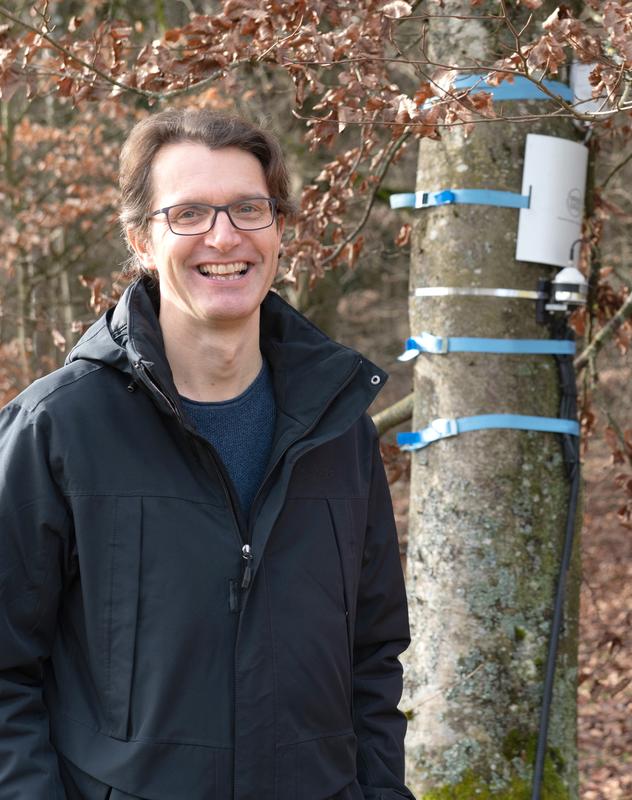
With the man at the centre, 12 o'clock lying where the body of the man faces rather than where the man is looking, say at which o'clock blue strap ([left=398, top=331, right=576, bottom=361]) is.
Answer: The blue strap is roughly at 7 o'clock from the man.

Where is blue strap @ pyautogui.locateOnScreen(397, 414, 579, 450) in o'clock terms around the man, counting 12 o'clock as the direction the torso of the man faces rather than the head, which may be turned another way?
The blue strap is roughly at 7 o'clock from the man.

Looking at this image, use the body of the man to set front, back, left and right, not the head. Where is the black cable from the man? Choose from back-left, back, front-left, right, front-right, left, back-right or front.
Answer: back-left

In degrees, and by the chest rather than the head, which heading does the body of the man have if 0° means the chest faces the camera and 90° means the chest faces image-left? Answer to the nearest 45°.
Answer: approximately 0°

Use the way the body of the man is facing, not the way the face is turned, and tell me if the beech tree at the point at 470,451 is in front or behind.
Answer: behind

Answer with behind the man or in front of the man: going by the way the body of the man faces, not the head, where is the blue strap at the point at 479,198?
behind
